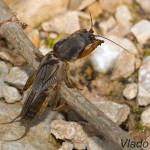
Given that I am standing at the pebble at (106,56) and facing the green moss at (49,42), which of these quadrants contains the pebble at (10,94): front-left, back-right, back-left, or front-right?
front-left

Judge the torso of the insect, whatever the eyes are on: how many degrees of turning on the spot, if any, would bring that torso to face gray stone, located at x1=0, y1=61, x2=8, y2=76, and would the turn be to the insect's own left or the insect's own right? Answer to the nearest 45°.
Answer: approximately 90° to the insect's own left

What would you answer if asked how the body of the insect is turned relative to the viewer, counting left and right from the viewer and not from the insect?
facing away from the viewer and to the right of the viewer

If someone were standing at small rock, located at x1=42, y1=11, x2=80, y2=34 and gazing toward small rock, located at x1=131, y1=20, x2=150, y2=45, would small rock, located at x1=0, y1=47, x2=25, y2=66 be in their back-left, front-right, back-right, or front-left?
back-right

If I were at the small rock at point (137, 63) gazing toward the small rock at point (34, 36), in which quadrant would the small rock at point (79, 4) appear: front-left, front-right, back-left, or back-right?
front-right

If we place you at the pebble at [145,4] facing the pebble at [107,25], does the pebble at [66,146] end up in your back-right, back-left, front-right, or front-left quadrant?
front-left

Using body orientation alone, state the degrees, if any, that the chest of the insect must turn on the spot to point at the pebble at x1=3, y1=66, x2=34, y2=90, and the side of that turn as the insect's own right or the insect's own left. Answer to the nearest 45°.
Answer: approximately 90° to the insect's own left

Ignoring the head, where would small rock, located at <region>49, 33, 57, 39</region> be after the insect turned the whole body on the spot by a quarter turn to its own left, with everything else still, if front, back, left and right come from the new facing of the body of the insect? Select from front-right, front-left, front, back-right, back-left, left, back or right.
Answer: front-right

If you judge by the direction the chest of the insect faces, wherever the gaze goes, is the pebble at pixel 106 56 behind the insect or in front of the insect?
in front

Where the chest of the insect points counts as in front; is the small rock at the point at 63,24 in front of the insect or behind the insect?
in front

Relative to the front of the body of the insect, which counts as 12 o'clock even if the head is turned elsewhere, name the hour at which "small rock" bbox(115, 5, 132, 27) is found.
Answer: The small rock is roughly at 12 o'clock from the insect.

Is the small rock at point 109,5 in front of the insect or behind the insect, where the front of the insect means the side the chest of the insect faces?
in front

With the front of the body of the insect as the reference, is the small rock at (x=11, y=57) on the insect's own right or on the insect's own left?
on the insect's own left

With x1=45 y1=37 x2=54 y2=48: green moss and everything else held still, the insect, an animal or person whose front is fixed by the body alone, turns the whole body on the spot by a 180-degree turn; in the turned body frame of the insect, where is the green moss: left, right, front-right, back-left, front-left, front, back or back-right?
back-right

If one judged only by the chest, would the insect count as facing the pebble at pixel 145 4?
yes
